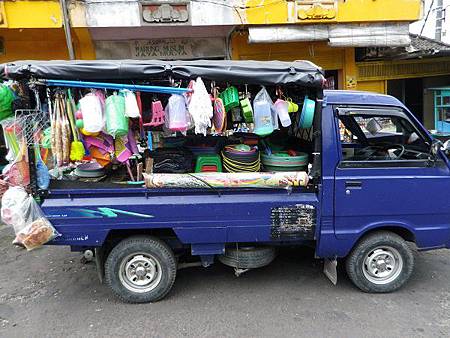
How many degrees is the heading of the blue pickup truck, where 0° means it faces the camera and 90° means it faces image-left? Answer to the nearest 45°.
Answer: approximately 270°
